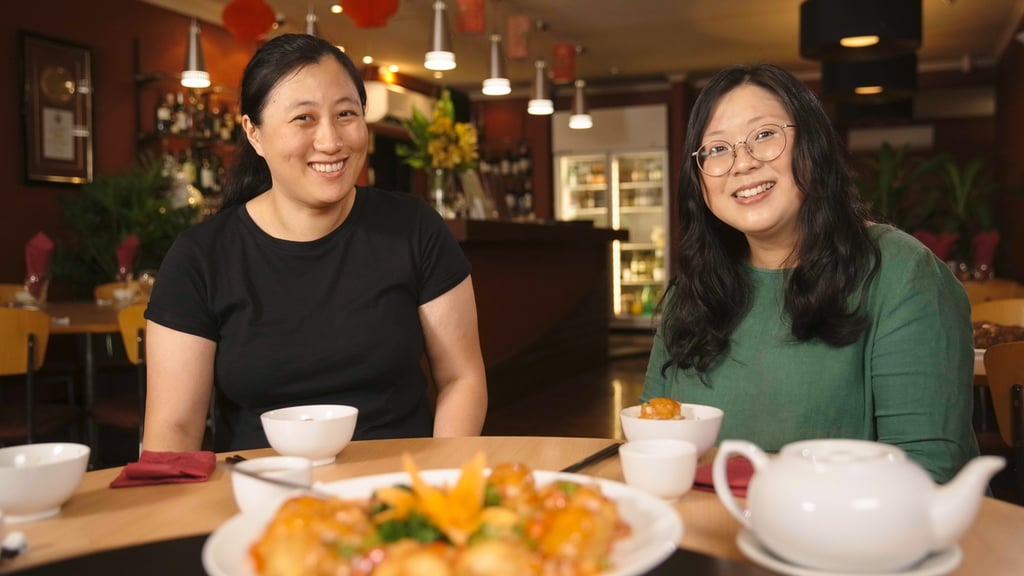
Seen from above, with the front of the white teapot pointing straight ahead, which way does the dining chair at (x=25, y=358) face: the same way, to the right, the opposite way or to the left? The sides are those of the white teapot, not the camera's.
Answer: to the left

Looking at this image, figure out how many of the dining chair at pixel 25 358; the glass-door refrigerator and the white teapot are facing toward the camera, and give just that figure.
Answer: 1

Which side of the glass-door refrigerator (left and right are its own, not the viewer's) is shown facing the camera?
front

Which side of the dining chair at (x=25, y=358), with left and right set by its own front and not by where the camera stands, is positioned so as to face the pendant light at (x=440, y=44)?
front

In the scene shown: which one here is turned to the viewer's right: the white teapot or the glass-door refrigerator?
the white teapot

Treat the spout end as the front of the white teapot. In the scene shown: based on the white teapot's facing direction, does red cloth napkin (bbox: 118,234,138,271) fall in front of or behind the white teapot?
behind

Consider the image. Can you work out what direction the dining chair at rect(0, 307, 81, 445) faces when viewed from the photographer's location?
facing away from the viewer and to the right of the viewer

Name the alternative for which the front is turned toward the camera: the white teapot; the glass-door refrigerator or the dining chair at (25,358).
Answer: the glass-door refrigerator

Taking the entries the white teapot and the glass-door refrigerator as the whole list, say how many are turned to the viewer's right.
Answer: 1

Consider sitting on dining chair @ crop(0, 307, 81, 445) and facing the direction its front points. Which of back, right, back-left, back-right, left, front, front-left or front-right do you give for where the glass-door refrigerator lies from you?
front

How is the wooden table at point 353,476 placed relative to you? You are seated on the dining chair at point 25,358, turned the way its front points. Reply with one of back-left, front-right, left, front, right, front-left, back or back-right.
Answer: back-right

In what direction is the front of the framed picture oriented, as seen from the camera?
facing the viewer and to the right of the viewer

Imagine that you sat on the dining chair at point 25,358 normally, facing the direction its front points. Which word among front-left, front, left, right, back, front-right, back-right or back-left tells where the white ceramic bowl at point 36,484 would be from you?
back-right

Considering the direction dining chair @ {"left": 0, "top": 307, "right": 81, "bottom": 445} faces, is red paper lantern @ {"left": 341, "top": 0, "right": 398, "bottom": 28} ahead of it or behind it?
ahead

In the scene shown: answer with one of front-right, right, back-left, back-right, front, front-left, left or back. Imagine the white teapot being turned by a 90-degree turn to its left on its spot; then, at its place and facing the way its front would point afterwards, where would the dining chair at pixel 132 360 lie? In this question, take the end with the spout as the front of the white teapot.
front-left

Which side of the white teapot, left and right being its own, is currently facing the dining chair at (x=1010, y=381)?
left

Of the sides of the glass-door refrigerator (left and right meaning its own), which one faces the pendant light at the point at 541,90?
front

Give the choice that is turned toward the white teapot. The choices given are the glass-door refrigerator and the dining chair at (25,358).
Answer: the glass-door refrigerator

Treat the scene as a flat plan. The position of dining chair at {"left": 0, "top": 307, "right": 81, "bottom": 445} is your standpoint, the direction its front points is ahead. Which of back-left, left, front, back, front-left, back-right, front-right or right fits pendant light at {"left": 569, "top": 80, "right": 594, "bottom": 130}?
front

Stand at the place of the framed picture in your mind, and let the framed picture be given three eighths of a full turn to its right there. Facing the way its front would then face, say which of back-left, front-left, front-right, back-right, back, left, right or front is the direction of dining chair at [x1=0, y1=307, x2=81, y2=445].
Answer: left

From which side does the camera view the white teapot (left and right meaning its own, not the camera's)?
right
